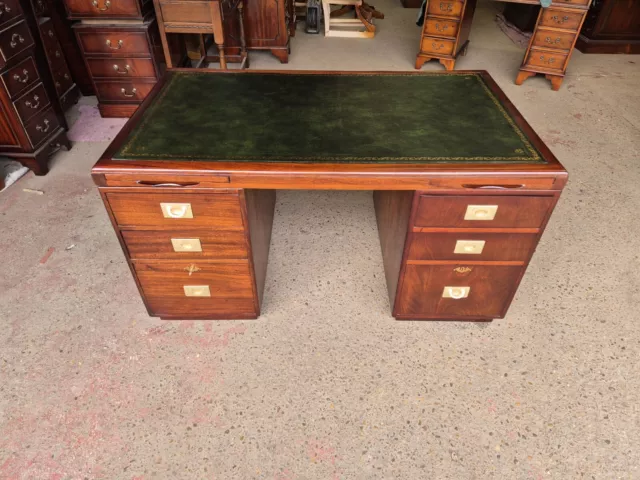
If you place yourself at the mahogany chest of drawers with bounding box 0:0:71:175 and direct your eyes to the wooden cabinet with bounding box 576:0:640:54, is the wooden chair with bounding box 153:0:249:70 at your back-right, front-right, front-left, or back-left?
front-left

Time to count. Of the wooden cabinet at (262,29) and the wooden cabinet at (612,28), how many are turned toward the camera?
2

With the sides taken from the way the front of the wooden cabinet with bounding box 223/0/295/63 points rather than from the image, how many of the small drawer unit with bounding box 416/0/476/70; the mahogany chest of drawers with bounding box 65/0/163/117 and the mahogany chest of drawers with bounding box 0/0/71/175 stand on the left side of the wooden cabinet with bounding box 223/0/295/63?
1

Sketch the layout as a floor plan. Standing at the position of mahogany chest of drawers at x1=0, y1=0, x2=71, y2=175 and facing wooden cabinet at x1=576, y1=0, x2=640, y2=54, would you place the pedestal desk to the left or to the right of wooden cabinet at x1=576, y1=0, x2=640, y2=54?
right

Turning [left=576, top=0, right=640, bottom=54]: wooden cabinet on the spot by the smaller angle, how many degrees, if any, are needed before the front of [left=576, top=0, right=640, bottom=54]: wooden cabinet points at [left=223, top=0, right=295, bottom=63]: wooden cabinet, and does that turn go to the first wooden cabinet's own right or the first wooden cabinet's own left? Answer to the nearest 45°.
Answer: approximately 45° to the first wooden cabinet's own right

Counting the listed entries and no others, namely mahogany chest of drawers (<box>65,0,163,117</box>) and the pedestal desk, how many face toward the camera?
2

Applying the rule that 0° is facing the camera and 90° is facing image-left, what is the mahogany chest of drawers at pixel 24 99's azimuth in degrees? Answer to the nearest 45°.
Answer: approximately 315°

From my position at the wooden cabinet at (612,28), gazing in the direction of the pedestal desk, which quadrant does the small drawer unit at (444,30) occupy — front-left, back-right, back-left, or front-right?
front-right

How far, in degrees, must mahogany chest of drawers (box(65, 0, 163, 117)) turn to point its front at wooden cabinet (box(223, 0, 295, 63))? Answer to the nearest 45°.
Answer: approximately 135° to its left

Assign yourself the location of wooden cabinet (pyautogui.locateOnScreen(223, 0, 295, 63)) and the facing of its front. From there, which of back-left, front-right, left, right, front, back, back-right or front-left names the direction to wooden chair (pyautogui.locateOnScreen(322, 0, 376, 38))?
back-left

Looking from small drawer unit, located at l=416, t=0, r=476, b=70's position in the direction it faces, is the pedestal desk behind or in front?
in front

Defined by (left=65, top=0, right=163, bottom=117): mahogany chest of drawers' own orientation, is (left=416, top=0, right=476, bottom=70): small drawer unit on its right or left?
on its left

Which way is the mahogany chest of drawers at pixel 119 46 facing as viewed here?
toward the camera

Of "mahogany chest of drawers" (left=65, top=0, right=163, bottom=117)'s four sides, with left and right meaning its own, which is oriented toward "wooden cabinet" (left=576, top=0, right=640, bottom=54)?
left

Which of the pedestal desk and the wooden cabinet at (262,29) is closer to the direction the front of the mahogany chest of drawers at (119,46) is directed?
the pedestal desk
